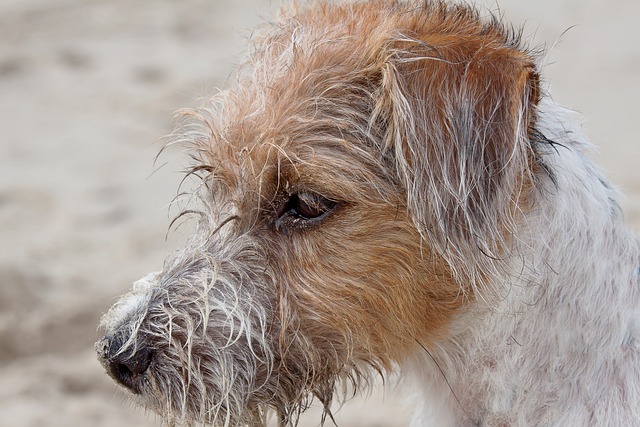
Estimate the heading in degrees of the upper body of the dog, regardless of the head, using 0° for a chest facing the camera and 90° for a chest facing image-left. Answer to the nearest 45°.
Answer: approximately 90°
